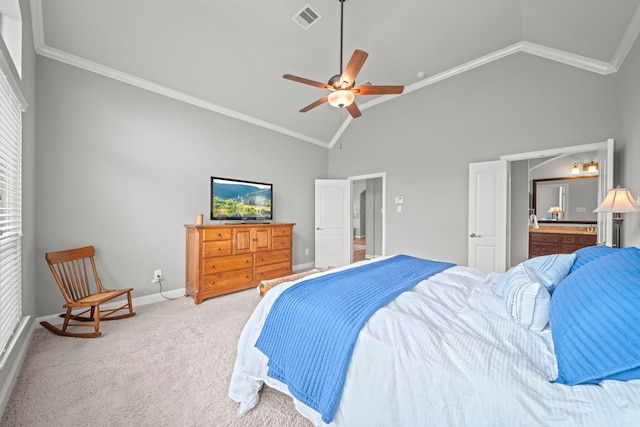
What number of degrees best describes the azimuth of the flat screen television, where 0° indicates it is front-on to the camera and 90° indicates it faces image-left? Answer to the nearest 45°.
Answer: approximately 315°

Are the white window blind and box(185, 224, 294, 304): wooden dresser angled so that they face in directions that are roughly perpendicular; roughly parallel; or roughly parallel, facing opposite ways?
roughly perpendicular

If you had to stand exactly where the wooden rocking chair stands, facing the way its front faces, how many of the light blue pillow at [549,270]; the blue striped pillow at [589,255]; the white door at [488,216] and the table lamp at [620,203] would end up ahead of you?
4

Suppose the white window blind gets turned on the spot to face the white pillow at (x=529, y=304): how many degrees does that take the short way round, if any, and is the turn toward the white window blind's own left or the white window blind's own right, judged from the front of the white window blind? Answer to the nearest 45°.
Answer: approximately 45° to the white window blind's own right

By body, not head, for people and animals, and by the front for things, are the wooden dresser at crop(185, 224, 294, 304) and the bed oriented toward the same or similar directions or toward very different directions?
very different directions

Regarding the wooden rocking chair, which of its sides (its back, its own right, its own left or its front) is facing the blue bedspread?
front

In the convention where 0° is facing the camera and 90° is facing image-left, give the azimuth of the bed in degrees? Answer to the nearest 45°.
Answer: approximately 90°

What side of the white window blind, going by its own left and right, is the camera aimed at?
right

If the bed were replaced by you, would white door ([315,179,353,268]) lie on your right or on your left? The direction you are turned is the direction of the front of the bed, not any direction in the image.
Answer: on your right

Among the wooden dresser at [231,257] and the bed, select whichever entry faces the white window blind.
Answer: the bed

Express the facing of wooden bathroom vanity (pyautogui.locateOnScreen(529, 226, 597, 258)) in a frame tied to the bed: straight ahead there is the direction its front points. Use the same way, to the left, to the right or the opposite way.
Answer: to the left

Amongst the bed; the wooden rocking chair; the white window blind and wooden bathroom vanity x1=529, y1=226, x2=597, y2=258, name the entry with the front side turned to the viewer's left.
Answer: the bed
